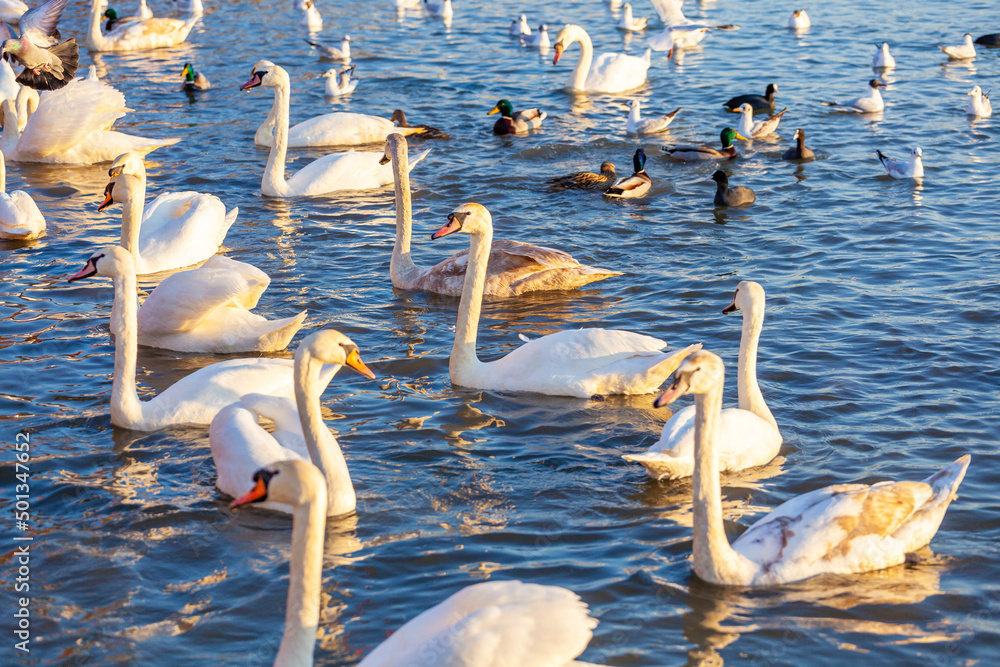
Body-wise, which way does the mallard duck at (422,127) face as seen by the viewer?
to the viewer's left

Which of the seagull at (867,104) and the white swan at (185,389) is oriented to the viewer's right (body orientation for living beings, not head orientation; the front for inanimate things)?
the seagull

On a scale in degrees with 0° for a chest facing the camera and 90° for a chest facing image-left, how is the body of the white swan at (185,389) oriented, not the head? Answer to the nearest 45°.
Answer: approximately 90°

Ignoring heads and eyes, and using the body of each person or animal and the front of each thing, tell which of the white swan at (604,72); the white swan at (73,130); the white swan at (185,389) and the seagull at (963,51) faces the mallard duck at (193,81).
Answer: the white swan at (604,72)

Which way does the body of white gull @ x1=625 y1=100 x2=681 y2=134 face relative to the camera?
to the viewer's left

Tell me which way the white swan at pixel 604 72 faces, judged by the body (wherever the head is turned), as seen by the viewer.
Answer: to the viewer's left

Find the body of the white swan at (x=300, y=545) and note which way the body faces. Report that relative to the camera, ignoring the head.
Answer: to the viewer's left

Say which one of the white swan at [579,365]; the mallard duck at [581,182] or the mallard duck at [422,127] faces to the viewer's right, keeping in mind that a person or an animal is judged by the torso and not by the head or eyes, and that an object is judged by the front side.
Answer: the mallard duck at [581,182]

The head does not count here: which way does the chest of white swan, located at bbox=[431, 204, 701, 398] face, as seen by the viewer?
to the viewer's left

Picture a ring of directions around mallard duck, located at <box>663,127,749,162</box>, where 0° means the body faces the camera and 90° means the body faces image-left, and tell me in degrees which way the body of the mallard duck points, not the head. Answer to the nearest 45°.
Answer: approximately 270°

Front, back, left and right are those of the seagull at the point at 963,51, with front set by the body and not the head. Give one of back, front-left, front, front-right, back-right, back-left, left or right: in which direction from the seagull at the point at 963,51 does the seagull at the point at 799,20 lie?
back-left

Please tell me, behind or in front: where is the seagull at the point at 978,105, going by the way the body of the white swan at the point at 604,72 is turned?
behind

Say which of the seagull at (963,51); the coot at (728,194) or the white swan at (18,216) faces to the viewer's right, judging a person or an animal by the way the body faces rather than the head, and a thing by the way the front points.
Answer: the seagull

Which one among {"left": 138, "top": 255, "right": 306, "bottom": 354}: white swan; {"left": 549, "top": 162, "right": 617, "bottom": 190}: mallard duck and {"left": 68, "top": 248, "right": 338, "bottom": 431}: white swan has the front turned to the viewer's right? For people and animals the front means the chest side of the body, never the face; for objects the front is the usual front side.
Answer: the mallard duck

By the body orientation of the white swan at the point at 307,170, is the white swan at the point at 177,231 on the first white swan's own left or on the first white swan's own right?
on the first white swan's own left
